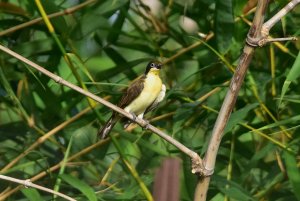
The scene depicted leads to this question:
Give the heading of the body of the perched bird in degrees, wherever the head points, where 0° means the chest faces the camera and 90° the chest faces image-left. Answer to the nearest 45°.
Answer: approximately 315°
